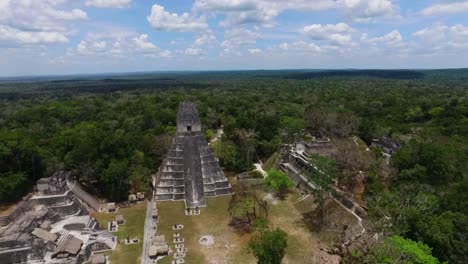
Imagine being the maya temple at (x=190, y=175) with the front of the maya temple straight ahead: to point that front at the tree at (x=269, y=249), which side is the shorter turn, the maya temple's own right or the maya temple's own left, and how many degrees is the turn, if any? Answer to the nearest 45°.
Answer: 0° — it already faces it

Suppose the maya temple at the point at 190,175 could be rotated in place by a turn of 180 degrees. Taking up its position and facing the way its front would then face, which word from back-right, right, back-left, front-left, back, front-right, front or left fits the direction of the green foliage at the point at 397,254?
back-right

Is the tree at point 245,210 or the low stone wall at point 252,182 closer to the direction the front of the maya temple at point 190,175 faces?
the tree

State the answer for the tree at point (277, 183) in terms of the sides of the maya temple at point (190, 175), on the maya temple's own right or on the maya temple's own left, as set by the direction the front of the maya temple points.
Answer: on the maya temple's own left

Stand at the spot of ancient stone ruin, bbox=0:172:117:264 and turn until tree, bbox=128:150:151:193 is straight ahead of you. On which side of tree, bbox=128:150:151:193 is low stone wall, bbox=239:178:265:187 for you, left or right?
right

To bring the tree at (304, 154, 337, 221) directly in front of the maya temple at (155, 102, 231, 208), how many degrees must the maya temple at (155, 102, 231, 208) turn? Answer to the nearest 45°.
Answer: approximately 90° to its left

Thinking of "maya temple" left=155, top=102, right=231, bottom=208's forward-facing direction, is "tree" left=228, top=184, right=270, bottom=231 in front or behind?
in front

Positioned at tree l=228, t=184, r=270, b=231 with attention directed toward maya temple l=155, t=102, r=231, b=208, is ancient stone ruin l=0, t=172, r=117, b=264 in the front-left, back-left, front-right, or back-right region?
front-left

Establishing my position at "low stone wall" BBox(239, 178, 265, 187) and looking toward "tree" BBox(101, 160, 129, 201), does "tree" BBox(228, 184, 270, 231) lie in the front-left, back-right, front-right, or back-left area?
front-left

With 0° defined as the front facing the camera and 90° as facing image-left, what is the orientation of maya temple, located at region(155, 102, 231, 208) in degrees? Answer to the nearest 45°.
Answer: approximately 0°

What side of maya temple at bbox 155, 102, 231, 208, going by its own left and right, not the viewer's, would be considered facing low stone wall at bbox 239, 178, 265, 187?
left

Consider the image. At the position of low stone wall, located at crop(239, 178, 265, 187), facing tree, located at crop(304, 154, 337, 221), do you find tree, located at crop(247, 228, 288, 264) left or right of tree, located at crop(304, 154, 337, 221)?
right

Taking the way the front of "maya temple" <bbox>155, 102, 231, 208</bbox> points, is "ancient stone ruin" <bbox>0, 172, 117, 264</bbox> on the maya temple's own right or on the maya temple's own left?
on the maya temple's own right

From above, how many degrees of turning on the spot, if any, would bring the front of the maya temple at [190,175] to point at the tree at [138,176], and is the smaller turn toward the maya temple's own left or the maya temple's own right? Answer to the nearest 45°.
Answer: approximately 135° to the maya temple's own right

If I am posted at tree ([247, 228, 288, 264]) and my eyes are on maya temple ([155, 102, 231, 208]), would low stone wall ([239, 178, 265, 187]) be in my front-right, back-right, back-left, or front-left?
front-right

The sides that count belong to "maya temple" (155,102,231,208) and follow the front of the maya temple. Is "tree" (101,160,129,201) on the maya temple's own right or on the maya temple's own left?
on the maya temple's own right

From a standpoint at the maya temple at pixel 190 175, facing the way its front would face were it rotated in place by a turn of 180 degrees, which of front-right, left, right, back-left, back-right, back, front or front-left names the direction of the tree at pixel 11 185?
left
